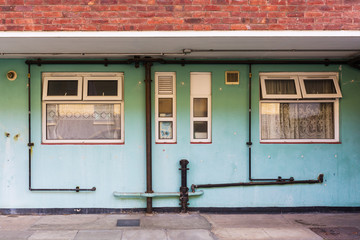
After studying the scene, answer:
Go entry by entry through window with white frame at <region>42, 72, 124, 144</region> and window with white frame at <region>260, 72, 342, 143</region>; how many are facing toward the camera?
2

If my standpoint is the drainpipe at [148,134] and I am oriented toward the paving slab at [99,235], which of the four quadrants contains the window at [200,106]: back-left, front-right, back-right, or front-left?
back-left

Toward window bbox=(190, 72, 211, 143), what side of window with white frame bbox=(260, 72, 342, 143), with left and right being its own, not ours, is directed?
right

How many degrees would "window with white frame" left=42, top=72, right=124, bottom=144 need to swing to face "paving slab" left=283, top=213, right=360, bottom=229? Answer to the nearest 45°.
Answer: approximately 90° to its left

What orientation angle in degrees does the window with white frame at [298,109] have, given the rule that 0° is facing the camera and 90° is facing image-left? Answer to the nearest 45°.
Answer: approximately 0°
